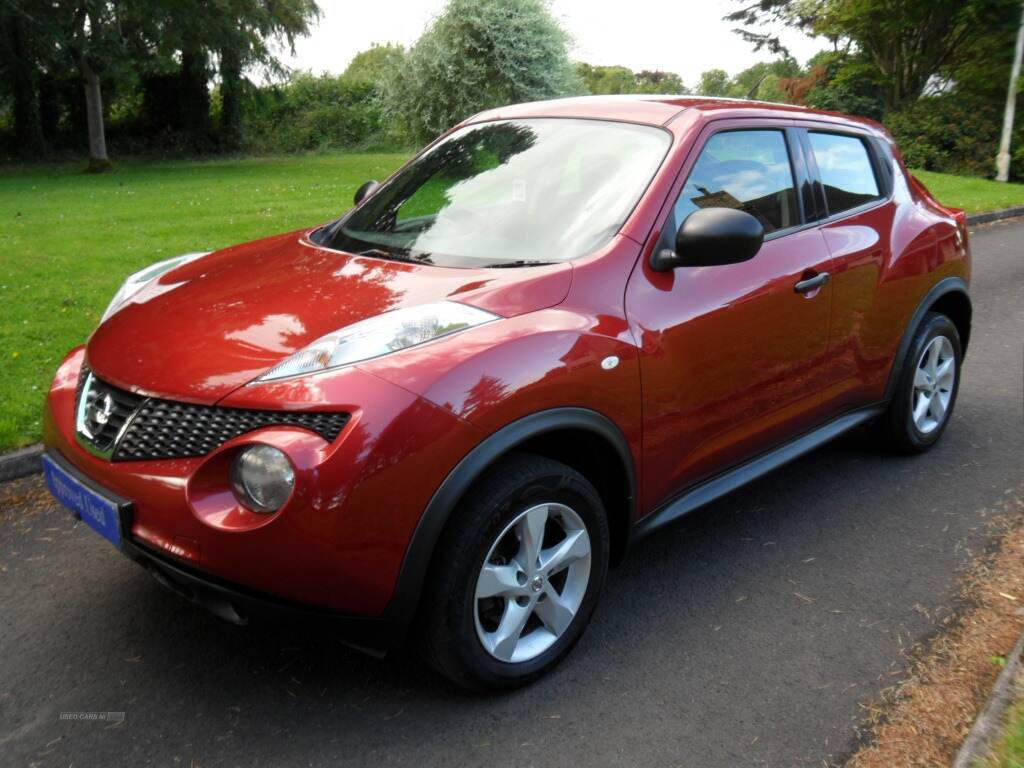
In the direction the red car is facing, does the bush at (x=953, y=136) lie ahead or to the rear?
to the rear

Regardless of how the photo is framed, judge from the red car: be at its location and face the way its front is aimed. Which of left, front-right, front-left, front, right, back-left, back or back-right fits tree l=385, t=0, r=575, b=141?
back-right

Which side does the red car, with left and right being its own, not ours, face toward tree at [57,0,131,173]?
right

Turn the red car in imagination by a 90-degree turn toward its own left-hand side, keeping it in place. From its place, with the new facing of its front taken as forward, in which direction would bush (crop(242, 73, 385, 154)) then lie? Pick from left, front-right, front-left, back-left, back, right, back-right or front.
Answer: back-left

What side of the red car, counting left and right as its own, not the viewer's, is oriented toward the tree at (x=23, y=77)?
right

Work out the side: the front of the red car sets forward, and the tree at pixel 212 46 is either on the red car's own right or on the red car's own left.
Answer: on the red car's own right

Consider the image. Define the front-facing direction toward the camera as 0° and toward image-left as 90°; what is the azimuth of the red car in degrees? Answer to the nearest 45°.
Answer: approximately 45°

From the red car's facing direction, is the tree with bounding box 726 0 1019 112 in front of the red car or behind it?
behind
